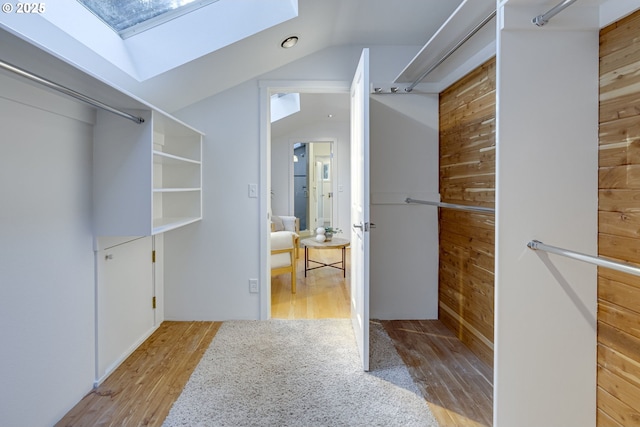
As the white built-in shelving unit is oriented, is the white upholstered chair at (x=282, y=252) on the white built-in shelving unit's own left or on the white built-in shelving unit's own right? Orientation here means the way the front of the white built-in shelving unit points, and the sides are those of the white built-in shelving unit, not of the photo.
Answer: on the white built-in shelving unit's own left

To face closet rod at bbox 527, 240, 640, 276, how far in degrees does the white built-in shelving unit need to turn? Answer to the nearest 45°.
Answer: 0° — it already faces it

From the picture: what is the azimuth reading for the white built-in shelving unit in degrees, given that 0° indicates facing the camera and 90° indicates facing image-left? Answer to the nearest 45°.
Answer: approximately 315°

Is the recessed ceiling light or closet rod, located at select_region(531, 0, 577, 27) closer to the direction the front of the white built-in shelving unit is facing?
the closet rod

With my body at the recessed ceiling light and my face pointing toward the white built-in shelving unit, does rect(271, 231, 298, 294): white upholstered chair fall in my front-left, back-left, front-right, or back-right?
back-right

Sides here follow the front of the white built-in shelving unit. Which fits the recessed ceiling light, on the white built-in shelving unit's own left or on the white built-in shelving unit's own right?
on the white built-in shelving unit's own left
